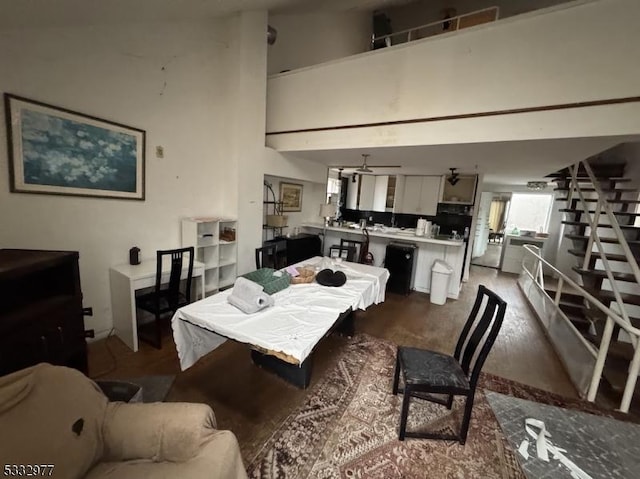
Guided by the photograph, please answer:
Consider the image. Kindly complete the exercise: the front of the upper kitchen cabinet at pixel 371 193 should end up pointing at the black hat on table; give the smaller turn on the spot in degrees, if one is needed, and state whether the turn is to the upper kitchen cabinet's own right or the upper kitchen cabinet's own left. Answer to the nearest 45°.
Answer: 0° — it already faces it

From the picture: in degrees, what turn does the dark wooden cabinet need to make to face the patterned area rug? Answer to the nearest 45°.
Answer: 0° — it already faces it

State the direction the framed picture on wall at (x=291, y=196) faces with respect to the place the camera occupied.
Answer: facing the viewer and to the right of the viewer

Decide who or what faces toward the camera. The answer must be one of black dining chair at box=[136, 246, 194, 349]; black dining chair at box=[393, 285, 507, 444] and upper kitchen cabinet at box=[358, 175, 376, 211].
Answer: the upper kitchen cabinet

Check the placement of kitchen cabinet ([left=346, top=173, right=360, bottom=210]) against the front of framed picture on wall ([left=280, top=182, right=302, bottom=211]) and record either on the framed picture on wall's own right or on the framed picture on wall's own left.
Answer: on the framed picture on wall's own left

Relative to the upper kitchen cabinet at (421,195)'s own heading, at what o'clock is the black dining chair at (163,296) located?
The black dining chair is roughly at 1 o'clock from the upper kitchen cabinet.

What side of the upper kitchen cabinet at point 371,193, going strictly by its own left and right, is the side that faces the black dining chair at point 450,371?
front

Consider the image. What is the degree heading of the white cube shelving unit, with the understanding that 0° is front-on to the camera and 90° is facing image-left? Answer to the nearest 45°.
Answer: approximately 315°
